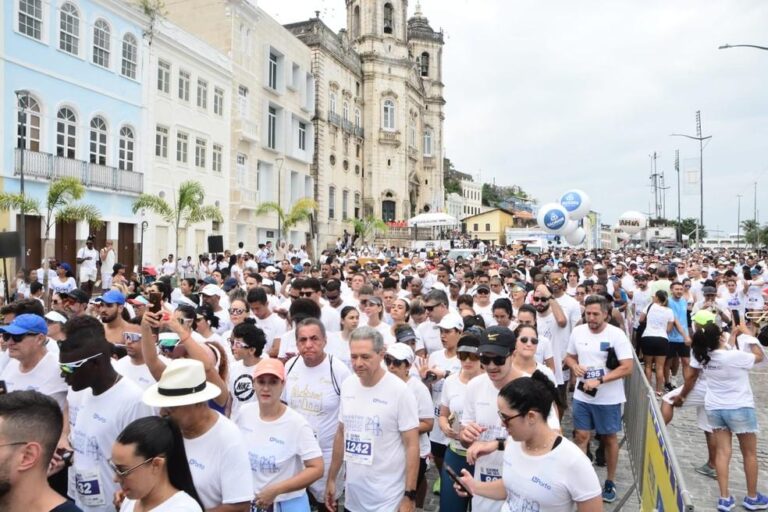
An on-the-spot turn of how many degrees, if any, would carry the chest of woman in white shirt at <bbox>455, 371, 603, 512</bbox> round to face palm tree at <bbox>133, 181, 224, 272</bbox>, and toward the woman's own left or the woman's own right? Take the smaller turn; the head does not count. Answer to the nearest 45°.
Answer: approximately 90° to the woman's own right

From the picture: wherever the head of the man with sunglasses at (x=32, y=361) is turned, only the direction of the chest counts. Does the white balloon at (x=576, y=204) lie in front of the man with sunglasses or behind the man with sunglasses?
behind

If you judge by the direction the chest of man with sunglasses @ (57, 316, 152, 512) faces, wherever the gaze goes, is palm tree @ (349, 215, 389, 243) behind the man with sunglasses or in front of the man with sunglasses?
behind

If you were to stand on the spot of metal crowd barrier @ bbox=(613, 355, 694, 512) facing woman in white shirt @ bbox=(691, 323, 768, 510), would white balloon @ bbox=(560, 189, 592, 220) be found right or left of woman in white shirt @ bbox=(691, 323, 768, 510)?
left

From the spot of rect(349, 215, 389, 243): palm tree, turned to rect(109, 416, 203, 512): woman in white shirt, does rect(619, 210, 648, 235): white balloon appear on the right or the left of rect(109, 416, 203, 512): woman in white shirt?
left

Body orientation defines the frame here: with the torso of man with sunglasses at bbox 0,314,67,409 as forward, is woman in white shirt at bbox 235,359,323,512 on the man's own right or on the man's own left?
on the man's own left

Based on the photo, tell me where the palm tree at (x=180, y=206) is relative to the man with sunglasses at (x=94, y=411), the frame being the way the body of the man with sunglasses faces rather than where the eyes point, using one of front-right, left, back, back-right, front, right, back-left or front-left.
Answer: back-right

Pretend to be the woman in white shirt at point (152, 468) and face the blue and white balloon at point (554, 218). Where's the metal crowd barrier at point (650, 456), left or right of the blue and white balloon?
right

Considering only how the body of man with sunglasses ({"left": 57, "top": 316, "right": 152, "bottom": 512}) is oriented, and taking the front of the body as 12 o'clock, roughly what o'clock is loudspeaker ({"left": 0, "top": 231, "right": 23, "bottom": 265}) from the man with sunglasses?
The loudspeaker is roughly at 4 o'clock from the man with sunglasses.

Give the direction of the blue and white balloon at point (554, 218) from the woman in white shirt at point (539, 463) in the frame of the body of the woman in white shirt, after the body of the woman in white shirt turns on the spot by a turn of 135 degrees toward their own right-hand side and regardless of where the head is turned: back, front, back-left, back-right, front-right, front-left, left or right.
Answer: front
